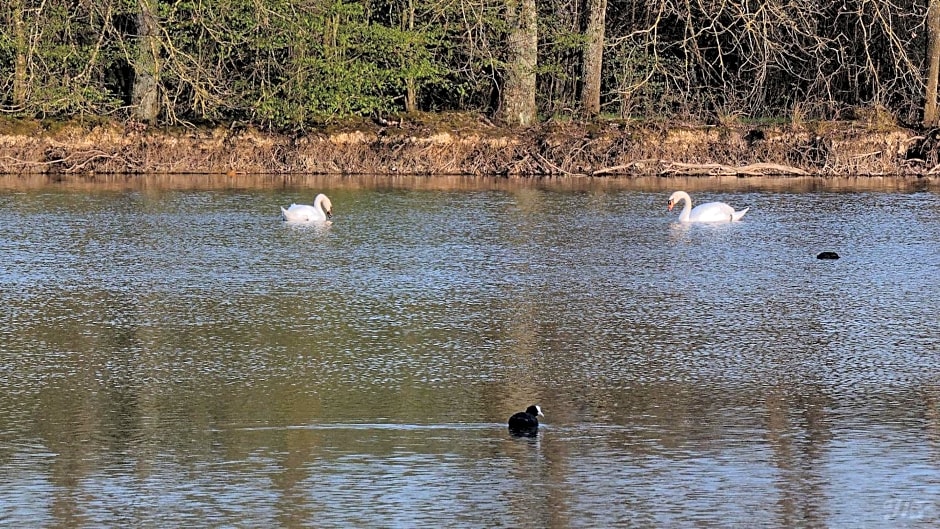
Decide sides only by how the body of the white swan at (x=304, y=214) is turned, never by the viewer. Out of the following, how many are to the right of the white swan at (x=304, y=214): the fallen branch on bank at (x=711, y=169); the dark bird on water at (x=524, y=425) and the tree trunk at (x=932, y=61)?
1

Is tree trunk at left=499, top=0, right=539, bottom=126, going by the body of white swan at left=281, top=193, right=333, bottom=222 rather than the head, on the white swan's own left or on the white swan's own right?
on the white swan's own left

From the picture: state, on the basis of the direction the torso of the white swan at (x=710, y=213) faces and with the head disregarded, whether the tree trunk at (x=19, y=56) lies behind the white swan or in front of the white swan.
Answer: in front

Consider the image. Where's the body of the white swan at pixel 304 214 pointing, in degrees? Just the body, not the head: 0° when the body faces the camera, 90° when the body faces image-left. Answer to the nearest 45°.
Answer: approximately 270°

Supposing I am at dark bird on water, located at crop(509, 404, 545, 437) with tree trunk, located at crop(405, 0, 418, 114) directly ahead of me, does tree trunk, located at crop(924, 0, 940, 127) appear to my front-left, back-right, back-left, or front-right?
front-right

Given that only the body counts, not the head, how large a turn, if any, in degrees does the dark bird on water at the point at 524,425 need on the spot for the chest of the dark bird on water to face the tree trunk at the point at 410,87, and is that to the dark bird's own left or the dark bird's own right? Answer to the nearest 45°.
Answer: approximately 90° to the dark bird's own left

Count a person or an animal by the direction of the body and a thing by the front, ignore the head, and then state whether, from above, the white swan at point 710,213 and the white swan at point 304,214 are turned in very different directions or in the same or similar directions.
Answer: very different directions

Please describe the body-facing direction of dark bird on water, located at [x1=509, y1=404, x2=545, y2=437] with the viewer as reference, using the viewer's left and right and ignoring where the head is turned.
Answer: facing to the right of the viewer

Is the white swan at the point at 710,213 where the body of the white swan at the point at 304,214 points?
yes

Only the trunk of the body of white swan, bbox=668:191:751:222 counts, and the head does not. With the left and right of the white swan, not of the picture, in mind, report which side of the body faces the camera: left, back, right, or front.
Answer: left

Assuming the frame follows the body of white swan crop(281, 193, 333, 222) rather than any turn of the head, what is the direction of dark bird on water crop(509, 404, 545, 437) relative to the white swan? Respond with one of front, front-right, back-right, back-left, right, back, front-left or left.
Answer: right

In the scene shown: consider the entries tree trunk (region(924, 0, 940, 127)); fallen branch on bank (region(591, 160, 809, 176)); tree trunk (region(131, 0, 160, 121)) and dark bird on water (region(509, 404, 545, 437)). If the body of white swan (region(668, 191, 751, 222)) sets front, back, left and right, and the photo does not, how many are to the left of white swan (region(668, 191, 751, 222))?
1

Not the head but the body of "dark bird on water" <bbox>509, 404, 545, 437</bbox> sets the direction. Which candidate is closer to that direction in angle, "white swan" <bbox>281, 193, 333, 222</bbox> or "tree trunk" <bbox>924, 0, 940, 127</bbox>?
the tree trunk
